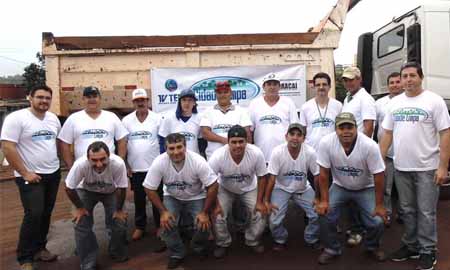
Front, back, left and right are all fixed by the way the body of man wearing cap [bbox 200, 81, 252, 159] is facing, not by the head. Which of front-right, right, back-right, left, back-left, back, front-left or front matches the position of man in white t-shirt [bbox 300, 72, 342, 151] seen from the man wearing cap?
left

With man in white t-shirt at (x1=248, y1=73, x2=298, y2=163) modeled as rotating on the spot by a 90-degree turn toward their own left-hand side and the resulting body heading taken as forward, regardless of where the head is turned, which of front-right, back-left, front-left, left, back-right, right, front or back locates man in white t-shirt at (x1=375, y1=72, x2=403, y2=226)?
front

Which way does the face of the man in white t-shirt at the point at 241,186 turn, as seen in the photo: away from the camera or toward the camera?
toward the camera

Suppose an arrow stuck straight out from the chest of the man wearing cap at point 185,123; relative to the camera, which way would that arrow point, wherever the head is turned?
toward the camera

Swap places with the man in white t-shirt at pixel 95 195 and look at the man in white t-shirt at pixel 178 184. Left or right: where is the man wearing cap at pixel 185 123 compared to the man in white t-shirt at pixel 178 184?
left

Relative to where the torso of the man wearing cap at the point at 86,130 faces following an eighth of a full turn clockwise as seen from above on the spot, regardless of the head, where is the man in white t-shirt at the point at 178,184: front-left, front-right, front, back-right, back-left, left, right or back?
left

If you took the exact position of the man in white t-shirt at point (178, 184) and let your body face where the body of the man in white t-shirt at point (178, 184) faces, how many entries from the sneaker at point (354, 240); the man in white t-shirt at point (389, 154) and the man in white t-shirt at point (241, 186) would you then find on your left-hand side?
3

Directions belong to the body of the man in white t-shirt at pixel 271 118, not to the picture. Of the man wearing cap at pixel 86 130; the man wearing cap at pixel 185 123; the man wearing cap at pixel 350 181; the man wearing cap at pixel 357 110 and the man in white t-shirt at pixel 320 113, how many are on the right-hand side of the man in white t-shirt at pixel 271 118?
2

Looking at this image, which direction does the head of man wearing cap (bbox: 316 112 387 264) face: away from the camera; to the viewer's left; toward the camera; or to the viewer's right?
toward the camera

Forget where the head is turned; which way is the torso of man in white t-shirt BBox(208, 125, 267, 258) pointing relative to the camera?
toward the camera

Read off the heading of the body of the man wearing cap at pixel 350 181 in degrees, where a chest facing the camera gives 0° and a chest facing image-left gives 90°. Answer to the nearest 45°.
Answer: approximately 0°

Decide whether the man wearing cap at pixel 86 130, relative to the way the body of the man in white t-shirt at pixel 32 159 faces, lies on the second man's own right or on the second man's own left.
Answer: on the second man's own left

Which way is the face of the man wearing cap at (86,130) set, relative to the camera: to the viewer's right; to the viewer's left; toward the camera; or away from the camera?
toward the camera

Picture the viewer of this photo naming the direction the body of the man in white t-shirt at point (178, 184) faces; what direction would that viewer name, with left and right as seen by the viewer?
facing the viewer
